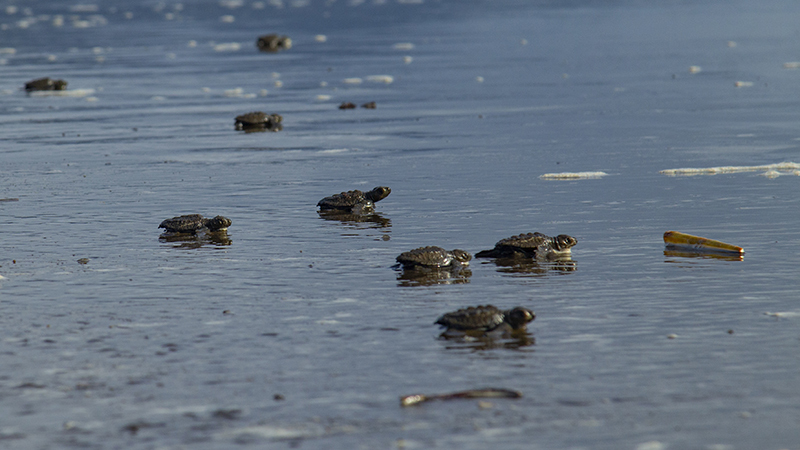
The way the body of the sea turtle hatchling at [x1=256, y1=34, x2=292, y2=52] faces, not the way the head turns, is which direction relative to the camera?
to the viewer's right

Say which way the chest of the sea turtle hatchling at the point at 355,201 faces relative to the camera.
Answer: to the viewer's right

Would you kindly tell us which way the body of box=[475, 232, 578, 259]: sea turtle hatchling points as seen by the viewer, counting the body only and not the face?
to the viewer's right

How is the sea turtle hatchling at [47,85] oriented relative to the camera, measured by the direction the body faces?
to the viewer's right

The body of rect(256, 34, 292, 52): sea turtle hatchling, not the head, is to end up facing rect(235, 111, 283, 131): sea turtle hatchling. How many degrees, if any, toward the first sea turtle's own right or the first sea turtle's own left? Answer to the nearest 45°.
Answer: approximately 90° to the first sea turtle's own right

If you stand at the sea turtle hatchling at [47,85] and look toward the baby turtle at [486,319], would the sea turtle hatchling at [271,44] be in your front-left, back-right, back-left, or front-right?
back-left

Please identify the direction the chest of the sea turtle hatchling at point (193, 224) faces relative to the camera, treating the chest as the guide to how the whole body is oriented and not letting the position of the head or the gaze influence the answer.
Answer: to the viewer's right

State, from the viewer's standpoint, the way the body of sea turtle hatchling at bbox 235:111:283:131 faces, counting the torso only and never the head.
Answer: to the viewer's right

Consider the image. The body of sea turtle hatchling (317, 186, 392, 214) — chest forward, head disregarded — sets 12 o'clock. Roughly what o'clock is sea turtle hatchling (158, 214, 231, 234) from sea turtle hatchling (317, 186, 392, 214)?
sea turtle hatchling (158, 214, 231, 234) is roughly at 5 o'clock from sea turtle hatchling (317, 186, 392, 214).

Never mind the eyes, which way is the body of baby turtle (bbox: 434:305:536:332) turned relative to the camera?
to the viewer's right

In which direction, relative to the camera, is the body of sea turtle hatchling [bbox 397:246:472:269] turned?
to the viewer's right

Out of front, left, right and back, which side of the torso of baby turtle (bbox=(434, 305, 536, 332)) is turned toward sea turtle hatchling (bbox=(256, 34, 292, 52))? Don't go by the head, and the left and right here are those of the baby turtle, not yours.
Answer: left
